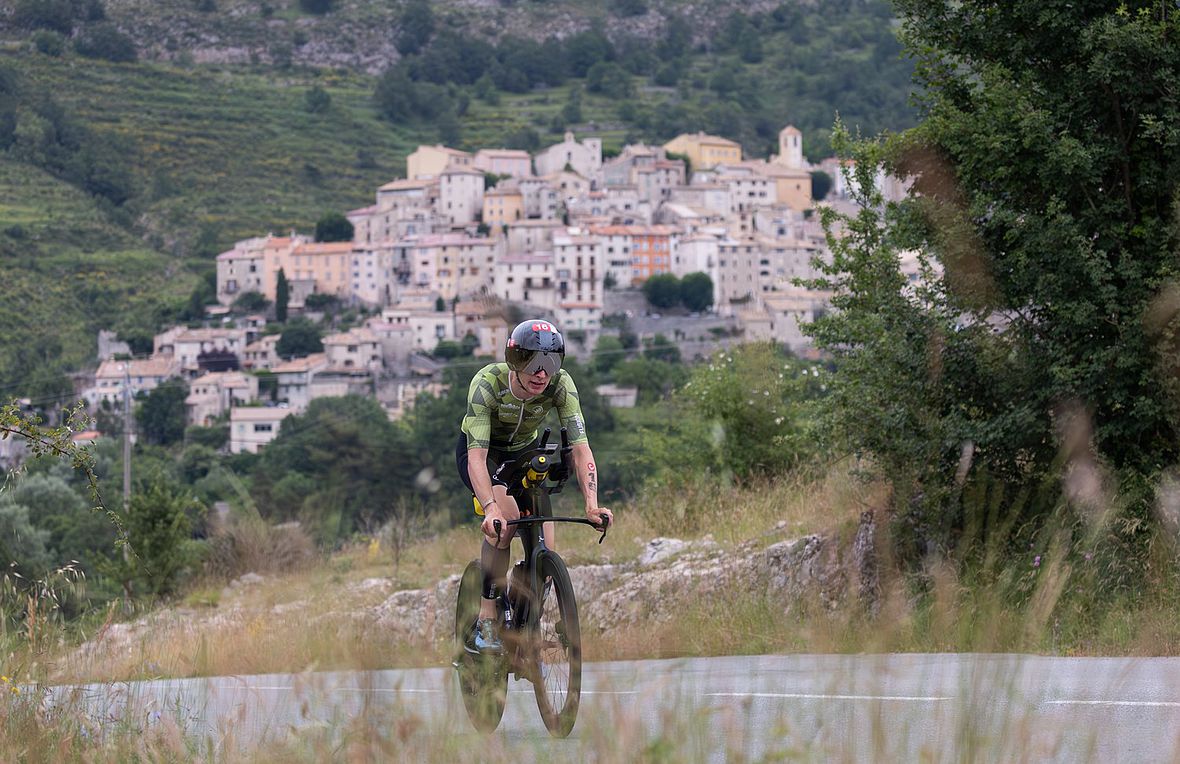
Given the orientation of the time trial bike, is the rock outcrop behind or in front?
behind

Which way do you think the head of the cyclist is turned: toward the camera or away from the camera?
toward the camera

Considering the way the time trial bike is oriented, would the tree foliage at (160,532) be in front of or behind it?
behind

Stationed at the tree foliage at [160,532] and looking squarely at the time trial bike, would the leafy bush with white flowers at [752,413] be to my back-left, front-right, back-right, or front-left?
front-left

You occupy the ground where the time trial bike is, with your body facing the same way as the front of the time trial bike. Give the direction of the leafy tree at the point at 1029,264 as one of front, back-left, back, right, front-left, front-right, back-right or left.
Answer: back-left

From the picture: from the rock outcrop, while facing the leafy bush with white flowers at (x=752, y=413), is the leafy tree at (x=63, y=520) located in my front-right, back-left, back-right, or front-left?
front-left

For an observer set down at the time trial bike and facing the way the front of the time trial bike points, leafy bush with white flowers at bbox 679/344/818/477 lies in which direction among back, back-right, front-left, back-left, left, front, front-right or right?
back

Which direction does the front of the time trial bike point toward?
toward the camera

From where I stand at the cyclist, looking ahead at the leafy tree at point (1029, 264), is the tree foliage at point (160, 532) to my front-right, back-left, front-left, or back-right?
front-left
